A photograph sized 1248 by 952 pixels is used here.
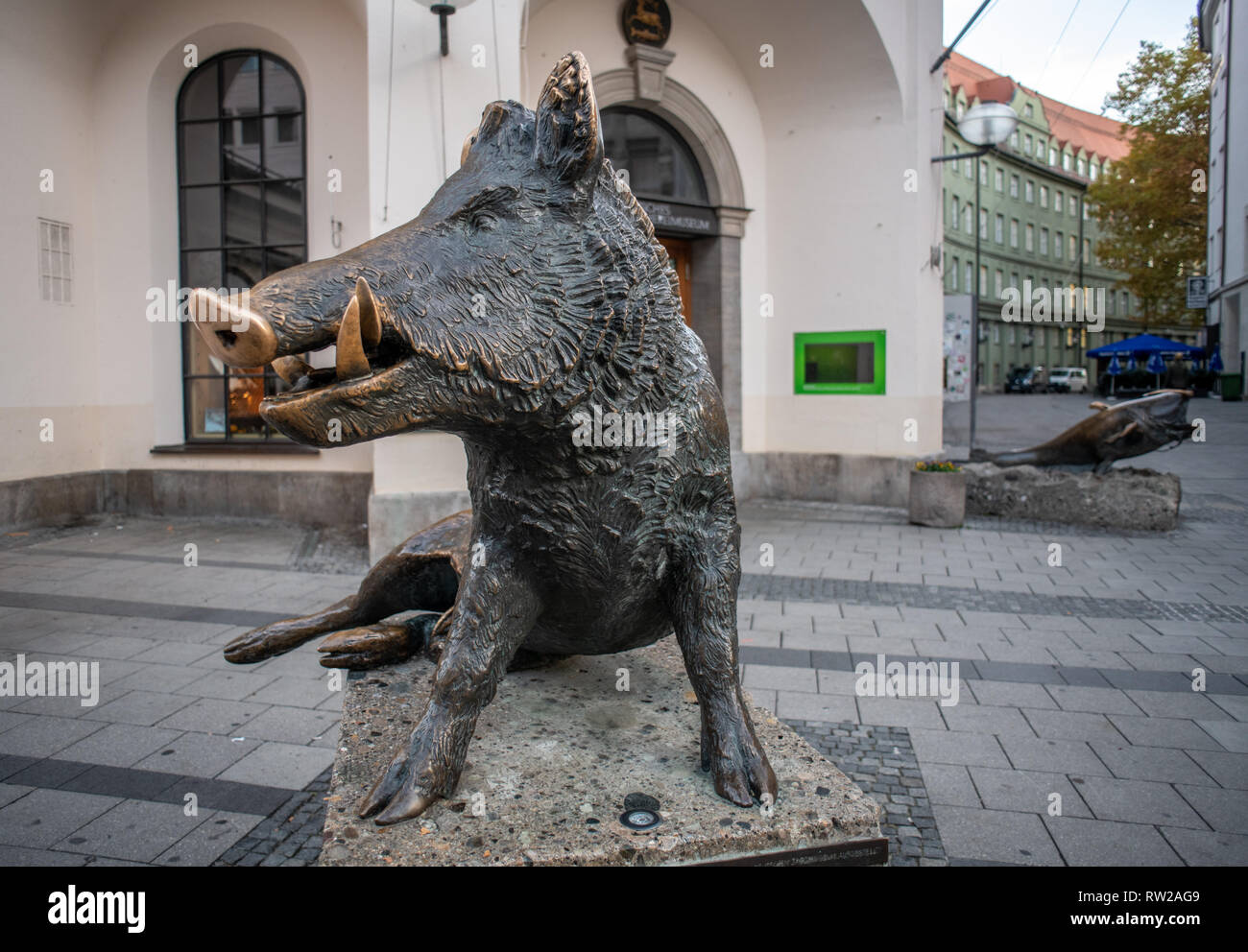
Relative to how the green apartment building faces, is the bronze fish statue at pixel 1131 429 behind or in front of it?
in front

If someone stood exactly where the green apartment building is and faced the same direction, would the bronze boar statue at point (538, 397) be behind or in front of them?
in front

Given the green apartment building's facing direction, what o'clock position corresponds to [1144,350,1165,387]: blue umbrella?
The blue umbrella is roughly at 1 o'clock from the green apartment building.

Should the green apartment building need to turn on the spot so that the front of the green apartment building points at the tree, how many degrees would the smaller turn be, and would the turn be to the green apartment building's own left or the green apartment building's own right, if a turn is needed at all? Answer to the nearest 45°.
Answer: approximately 45° to the green apartment building's own right
